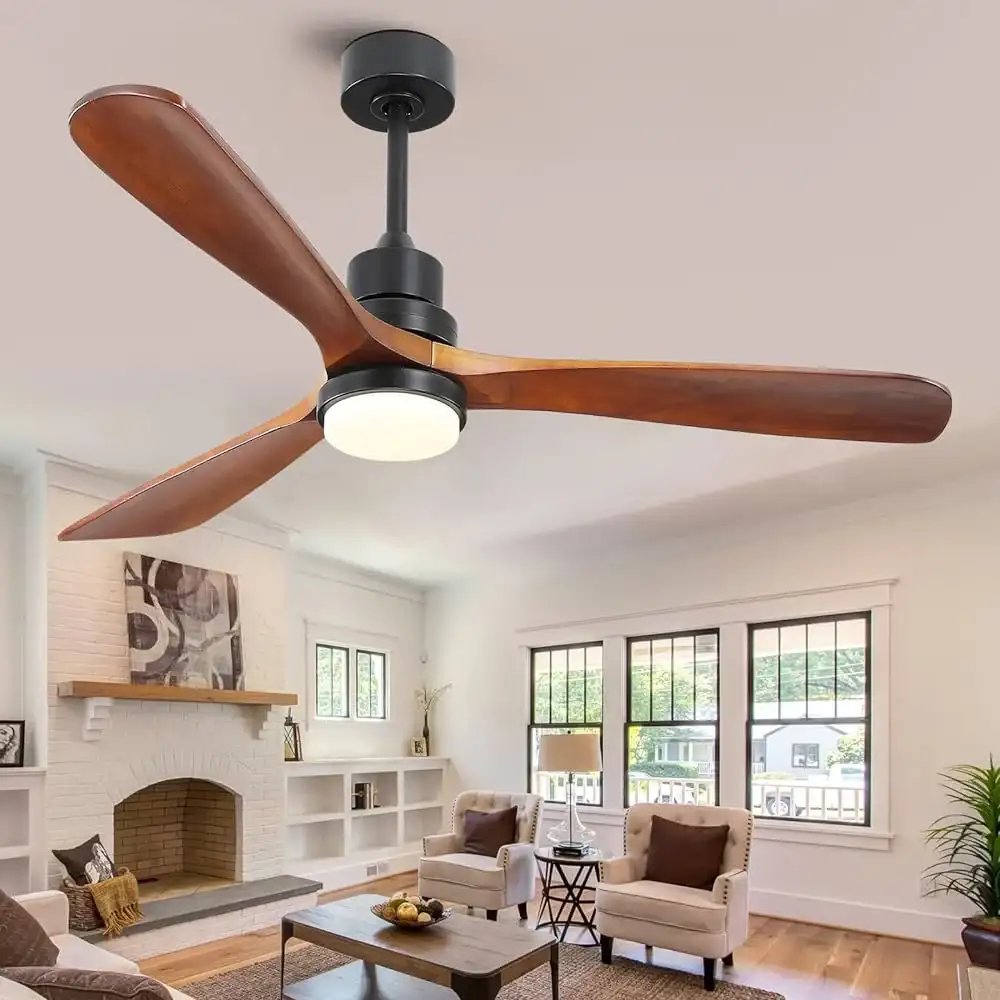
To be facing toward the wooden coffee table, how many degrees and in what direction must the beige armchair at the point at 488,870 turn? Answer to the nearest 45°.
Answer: approximately 45° to its left

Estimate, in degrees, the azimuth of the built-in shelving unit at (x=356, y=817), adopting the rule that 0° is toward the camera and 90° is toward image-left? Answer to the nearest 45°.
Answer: approximately 315°

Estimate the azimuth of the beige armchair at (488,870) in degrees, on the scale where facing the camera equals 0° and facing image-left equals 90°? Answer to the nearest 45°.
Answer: approximately 45°

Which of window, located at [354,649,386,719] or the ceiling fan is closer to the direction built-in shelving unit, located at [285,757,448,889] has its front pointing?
the ceiling fan

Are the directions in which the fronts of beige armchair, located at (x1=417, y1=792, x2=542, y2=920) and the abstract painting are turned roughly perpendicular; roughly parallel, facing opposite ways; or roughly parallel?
roughly perpendicular

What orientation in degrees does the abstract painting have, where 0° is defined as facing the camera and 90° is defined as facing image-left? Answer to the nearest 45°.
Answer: approximately 315°

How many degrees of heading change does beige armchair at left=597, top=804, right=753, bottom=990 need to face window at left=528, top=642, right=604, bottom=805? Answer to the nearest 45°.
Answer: approximately 135° to its right
